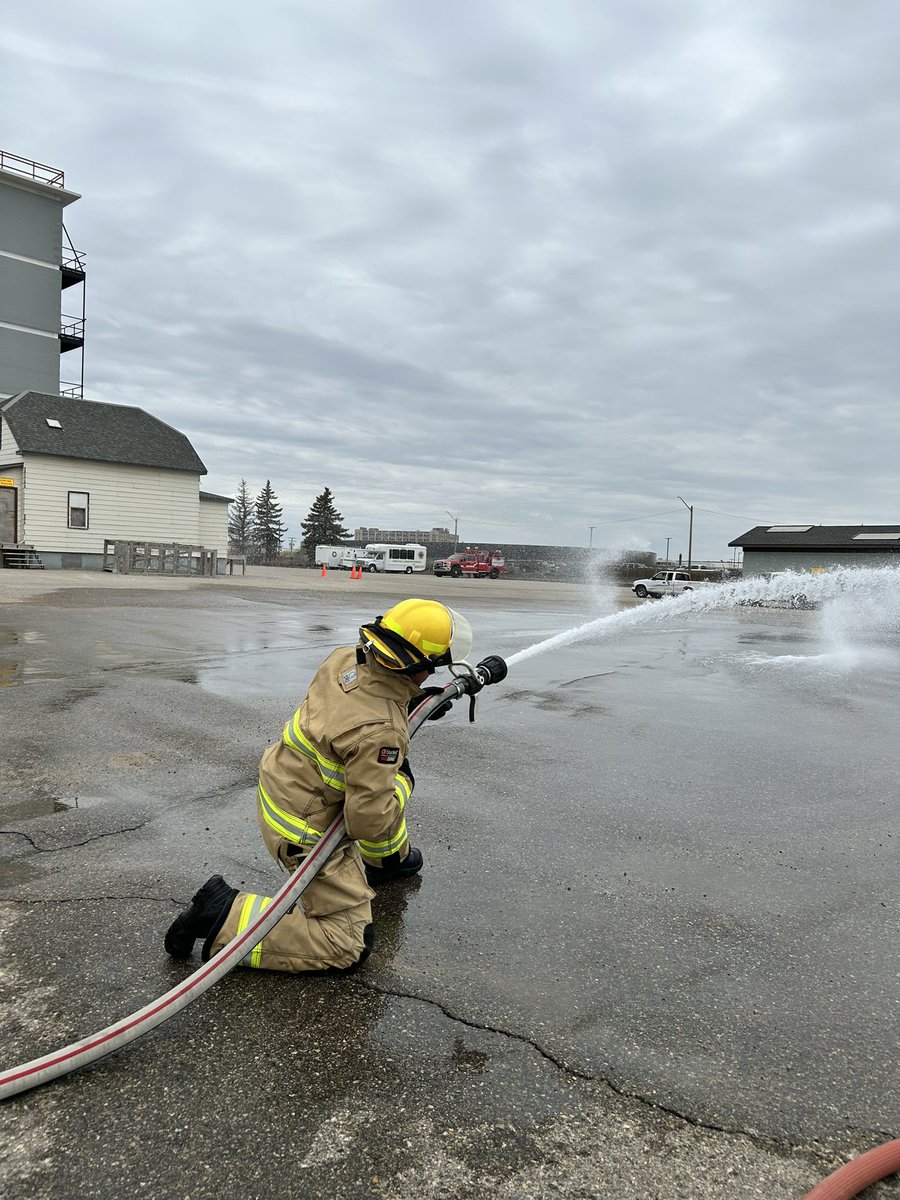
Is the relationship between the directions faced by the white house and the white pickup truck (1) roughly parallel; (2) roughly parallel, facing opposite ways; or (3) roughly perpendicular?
roughly perpendicular

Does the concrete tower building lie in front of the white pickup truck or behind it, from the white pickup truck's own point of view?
in front

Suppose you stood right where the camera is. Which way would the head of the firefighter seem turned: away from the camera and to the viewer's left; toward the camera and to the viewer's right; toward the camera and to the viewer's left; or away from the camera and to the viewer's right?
away from the camera and to the viewer's right

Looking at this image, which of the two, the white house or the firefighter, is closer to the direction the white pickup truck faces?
the white house

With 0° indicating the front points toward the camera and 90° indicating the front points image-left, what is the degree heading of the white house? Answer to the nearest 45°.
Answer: approximately 45°

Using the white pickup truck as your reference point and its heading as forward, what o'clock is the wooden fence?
The wooden fence is roughly at 11 o'clock from the white pickup truck.

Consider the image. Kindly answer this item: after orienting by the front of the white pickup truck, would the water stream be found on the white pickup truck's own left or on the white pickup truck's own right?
on the white pickup truck's own left

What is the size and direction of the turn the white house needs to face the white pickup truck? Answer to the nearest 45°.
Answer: approximately 135° to its left

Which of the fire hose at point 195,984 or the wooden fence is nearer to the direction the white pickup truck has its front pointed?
the wooden fence

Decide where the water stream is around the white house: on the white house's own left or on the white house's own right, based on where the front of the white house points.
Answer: on the white house's own left

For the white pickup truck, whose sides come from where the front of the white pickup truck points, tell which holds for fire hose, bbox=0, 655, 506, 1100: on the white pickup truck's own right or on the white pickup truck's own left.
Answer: on the white pickup truck's own left

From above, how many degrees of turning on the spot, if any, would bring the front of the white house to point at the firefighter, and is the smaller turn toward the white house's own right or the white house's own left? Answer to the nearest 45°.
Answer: approximately 45° to the white house's own left

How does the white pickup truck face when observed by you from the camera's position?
facing to the left of the viewer

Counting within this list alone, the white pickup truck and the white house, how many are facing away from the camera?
0
